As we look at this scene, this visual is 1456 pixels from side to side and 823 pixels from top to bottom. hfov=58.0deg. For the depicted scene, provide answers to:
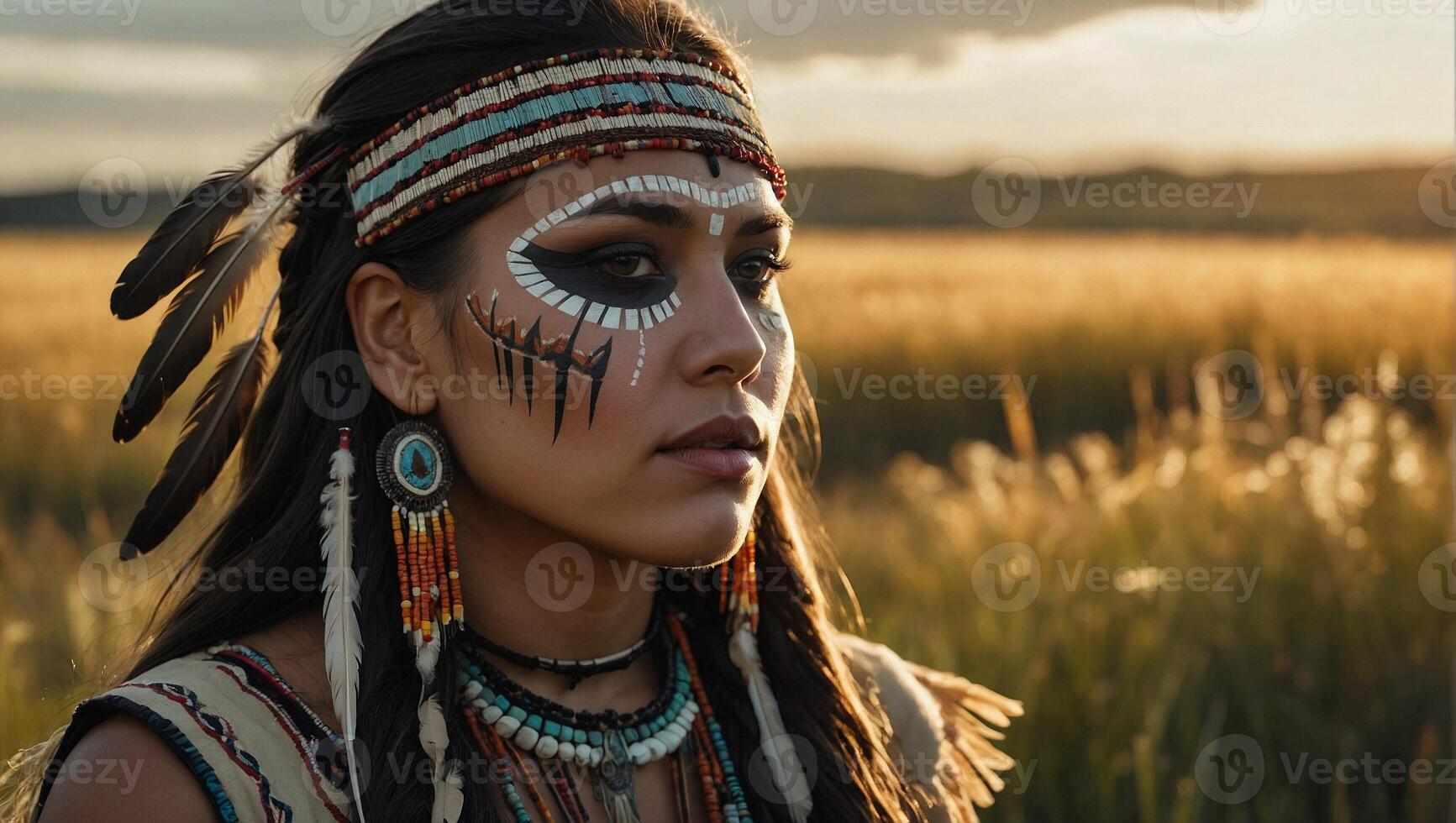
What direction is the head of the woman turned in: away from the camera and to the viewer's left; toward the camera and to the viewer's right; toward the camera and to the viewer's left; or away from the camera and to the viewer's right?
toward the camera and to the viewer's right

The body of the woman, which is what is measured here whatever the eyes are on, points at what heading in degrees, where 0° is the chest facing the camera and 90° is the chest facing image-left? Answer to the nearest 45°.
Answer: approximately 315°
